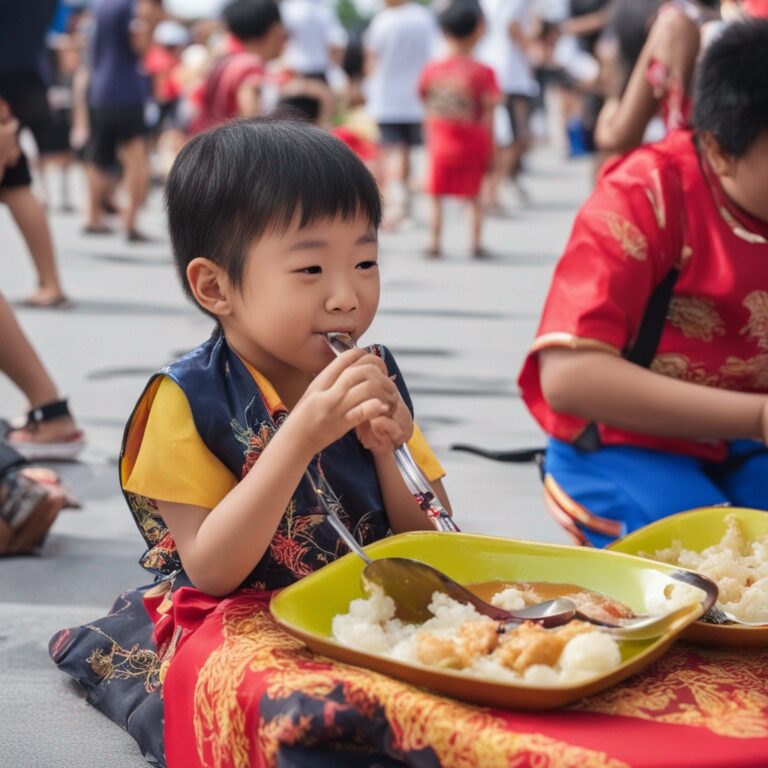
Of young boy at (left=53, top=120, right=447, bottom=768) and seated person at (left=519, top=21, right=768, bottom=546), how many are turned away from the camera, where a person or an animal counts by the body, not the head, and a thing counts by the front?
0

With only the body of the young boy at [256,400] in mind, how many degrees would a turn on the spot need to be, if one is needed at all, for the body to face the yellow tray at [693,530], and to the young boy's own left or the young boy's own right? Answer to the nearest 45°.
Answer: approximately 45° to the young boy's own left

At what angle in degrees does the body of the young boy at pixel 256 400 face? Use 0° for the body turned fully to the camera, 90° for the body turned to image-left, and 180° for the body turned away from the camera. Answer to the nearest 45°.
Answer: approximately 315°

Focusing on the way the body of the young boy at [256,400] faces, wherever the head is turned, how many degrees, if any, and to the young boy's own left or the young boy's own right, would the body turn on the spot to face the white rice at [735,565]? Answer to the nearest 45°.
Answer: approximately 45° to the young boy's own left
